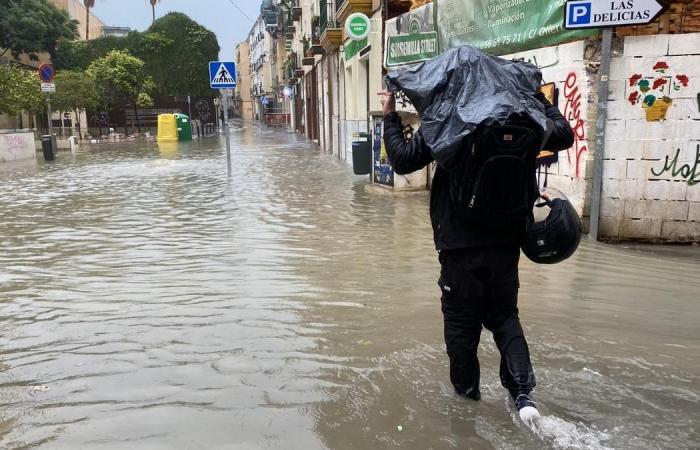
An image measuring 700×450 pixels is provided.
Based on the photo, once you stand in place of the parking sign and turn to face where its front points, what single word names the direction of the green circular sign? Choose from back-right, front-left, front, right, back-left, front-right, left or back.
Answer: back-right

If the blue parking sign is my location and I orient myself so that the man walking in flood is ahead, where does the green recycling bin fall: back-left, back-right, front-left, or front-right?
back-right

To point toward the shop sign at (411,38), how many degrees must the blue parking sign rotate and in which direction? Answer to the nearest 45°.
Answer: approximately 135° to its right

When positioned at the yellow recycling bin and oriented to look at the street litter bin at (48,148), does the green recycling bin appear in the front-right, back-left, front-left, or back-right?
back-left

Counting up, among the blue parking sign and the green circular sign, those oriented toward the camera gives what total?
2

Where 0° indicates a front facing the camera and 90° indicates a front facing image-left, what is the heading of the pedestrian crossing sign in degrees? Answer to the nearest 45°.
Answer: approximately 0°

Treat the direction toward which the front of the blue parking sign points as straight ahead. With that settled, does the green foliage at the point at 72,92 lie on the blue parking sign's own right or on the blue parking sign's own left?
on the blue parking sign's own right

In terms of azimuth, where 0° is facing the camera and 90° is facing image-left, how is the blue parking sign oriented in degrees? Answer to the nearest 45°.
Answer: approximately 0°

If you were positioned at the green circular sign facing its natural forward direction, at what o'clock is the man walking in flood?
The man walking in flood is roughly at 12 o'clock from the green circular sign.
